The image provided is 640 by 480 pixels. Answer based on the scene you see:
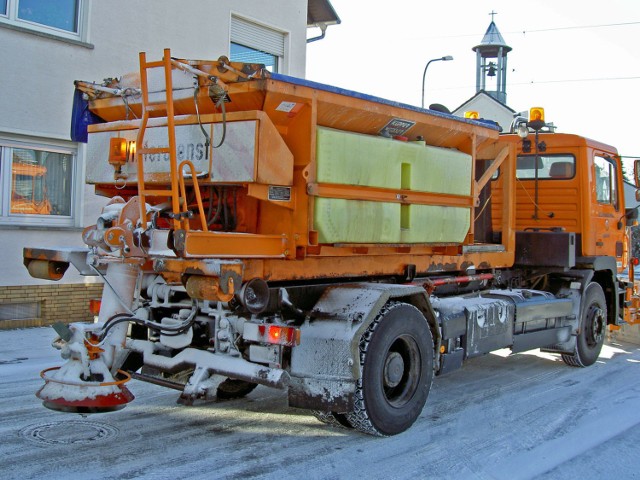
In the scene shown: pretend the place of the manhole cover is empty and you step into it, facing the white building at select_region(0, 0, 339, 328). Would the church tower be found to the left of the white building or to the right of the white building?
right

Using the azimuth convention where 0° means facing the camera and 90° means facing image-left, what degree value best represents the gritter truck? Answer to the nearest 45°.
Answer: approximately 225°

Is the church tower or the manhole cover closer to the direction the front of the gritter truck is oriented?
the church tower

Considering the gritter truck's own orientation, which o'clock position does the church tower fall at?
The church tower is roughly at 11 o'clock from the gritter truck.
